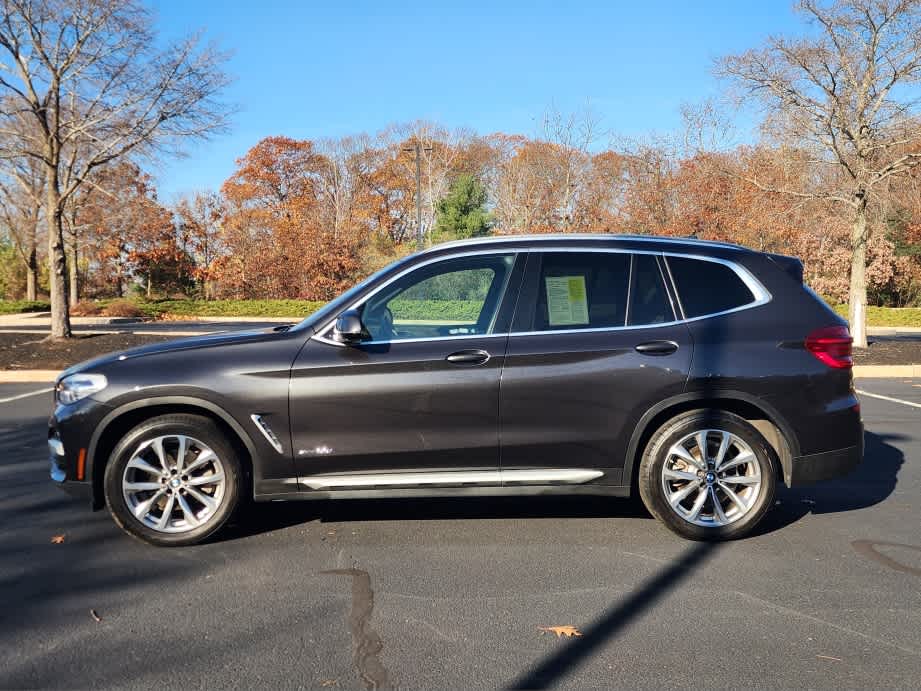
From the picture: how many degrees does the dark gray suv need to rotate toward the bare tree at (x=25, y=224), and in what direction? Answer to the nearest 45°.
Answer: approximately 45° to its right

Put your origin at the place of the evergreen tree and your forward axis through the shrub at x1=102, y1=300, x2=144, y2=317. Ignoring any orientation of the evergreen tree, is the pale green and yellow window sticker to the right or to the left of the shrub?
left

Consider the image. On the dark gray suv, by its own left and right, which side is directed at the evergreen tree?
right

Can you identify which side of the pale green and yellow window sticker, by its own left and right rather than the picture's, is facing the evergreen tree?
back

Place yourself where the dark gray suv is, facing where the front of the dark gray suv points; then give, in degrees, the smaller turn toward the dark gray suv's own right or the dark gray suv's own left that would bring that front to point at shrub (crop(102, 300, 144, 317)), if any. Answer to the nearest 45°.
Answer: approximately 45° to the dark gray suv's own right

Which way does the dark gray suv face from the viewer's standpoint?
to the viewer's left

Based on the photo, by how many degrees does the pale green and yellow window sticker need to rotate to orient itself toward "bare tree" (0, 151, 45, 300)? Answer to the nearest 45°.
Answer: approximately 135° to its right

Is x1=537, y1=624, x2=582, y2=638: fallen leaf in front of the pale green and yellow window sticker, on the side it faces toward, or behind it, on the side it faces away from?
in front

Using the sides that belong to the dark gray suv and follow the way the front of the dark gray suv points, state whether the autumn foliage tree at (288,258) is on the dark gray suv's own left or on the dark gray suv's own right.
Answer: on the dark gray suv's own right

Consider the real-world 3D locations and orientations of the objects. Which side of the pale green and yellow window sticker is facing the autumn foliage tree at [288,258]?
back
